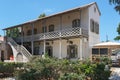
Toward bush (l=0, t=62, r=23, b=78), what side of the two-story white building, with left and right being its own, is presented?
front

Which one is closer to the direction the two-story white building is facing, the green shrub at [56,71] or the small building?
the green shrub

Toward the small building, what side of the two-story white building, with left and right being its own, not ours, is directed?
left

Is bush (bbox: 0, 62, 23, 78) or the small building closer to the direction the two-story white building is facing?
the bush

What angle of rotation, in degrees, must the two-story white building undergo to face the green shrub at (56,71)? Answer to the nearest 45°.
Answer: approximately 45° to its left
